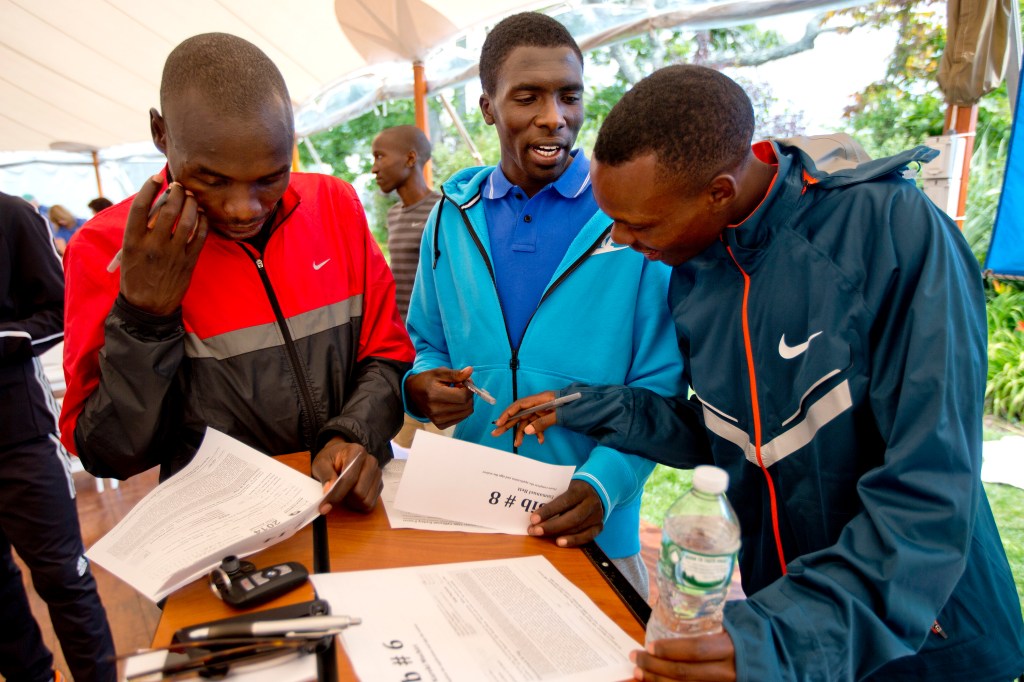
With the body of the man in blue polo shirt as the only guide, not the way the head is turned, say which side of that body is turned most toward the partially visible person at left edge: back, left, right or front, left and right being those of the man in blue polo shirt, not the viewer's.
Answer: right

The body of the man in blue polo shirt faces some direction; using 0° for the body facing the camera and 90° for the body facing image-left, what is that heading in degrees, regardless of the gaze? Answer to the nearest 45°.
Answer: approximately 0°

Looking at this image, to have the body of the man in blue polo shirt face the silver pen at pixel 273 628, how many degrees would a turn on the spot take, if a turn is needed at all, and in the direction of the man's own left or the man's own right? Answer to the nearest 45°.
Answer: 0° — they already face it

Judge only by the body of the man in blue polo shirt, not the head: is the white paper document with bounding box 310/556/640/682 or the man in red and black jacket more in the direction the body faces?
the white paper document

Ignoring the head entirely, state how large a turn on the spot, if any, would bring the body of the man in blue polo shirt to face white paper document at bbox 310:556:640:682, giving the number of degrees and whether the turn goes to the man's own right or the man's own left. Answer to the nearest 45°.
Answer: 0° — they already face it

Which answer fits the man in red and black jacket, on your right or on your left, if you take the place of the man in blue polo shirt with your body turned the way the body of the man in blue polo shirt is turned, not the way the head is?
on your right

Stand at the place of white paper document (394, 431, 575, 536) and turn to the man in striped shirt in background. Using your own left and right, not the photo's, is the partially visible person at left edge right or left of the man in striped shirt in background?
left

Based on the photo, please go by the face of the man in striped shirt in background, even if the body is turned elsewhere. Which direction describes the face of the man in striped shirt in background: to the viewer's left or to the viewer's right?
to the viewer's left

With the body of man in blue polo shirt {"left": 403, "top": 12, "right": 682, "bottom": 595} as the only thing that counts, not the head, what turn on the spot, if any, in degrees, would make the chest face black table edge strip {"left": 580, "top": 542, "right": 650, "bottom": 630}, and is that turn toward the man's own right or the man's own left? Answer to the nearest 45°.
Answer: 0° — they already face it

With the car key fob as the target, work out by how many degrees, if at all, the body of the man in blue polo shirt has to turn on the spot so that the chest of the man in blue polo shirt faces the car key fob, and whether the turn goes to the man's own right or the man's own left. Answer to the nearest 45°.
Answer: approximately 45° to the man's own right
